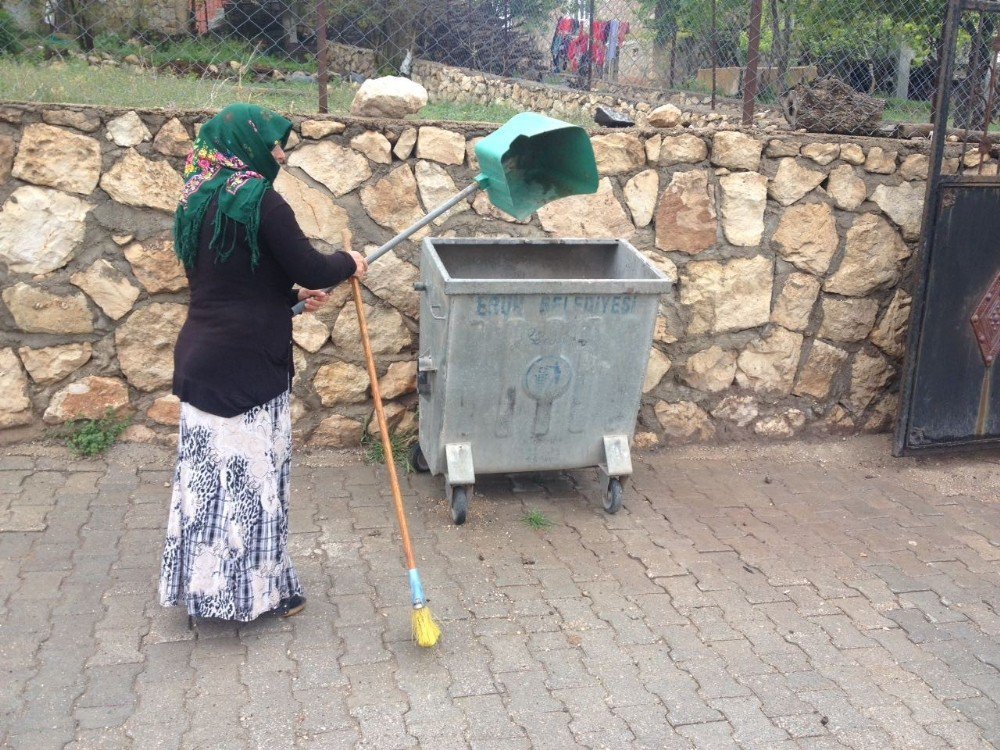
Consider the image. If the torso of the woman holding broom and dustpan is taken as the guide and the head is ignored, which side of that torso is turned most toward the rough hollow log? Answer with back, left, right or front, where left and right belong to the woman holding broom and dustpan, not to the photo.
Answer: front

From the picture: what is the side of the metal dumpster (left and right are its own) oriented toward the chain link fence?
back

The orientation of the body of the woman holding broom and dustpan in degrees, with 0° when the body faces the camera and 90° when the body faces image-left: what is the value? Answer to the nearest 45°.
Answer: approximately 225°

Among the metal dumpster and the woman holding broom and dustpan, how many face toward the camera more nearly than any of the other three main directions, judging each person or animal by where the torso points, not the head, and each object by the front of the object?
1

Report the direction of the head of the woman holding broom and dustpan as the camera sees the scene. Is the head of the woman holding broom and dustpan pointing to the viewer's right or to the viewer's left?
to the viewer's right

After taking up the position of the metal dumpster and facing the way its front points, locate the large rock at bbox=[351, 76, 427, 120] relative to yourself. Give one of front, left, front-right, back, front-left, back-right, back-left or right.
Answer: back-right

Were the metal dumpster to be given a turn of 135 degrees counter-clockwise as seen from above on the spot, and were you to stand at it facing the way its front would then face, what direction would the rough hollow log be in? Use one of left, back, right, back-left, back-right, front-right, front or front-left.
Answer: front

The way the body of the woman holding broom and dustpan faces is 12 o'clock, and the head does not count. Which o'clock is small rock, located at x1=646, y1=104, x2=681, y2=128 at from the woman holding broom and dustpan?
The small rock is roughly at 12 o'clock from the woman holding broom and dustpan.

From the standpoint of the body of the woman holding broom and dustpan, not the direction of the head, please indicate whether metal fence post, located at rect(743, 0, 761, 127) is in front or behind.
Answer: in front

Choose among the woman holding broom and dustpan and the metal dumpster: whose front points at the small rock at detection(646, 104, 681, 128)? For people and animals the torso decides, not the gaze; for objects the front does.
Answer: the woman holding broom and dustpan

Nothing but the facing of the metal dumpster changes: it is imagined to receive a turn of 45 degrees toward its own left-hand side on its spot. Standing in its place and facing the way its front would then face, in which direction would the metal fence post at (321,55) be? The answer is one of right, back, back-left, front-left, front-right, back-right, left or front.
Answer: back

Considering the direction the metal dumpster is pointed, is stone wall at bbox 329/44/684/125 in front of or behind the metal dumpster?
behind

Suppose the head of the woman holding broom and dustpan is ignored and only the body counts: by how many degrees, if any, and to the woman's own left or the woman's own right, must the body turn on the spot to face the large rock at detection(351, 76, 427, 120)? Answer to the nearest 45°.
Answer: approximately 45° to the woman's own left

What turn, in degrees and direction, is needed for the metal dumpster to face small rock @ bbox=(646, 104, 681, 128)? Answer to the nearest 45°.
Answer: approximately 135° to its left

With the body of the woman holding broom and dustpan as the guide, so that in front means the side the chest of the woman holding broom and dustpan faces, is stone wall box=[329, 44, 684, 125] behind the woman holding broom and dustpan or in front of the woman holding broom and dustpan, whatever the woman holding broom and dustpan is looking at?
in front
